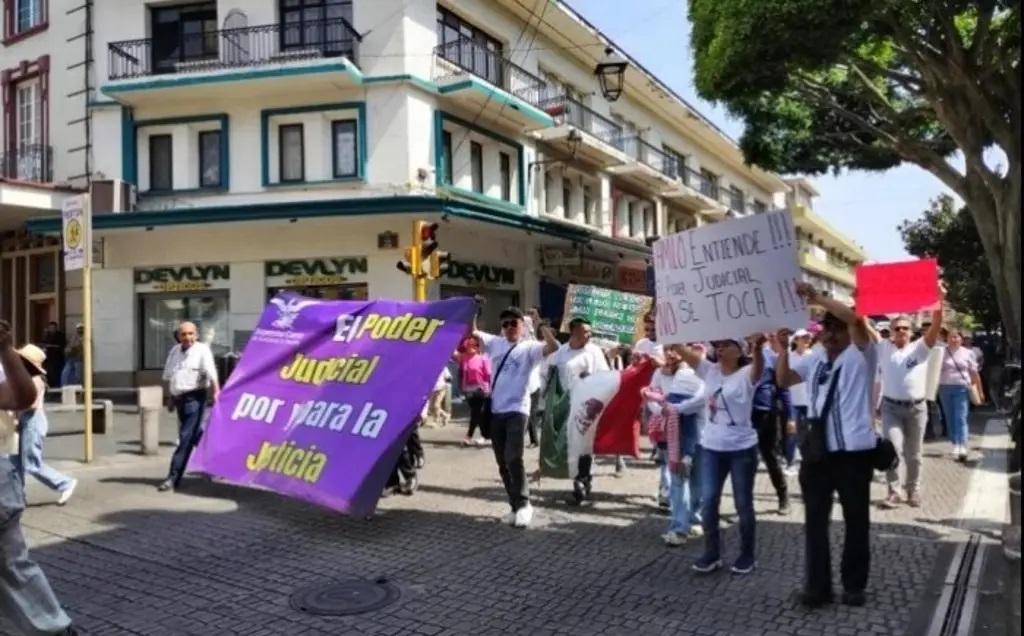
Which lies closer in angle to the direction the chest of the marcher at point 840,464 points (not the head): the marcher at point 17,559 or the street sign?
the marcher

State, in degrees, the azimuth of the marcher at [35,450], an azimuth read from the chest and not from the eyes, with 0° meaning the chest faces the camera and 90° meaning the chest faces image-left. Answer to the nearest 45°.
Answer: approximately 90°

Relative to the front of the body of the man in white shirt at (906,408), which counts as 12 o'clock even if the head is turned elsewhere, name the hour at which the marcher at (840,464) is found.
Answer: The marcher is roughly at 12 o'clock from the man in white shirt.

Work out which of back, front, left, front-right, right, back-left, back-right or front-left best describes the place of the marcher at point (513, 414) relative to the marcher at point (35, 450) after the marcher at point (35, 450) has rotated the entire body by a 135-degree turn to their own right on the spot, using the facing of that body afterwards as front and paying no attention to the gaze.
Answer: right

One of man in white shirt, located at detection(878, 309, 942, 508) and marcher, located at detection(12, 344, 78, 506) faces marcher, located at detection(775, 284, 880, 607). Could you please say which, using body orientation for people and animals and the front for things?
the man in white shirt

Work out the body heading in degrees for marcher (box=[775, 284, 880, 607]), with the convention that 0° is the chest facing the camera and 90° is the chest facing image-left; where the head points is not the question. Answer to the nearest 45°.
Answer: approximately 45°

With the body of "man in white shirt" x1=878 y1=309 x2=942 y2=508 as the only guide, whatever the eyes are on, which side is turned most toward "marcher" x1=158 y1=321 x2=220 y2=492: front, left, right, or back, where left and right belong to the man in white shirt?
right
